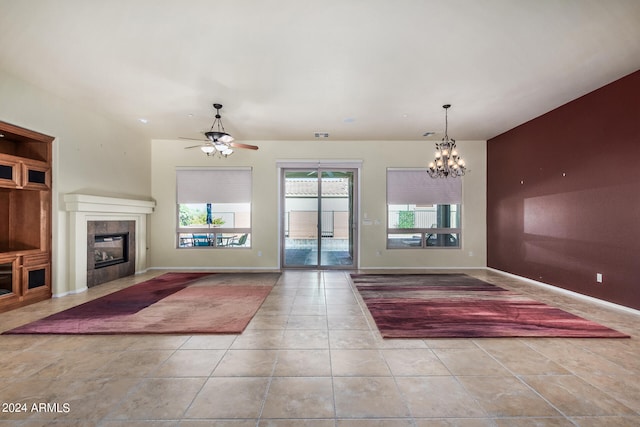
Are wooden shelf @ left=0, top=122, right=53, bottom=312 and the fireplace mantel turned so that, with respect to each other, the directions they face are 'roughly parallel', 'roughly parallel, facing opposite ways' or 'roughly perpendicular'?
roughly parallel

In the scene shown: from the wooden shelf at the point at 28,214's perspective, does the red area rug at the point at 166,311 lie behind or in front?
in front

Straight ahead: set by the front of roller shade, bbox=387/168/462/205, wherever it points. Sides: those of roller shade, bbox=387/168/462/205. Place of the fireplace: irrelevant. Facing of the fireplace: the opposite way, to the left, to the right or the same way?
to the left

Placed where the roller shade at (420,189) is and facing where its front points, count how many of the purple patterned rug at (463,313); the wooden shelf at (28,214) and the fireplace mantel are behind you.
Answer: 0

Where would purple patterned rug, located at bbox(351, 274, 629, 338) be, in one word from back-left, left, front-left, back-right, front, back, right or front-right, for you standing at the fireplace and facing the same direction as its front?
front

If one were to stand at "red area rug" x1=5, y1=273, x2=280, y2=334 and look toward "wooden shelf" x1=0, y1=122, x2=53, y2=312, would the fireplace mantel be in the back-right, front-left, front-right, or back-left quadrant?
front-right

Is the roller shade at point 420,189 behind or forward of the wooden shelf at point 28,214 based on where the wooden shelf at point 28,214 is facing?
forward

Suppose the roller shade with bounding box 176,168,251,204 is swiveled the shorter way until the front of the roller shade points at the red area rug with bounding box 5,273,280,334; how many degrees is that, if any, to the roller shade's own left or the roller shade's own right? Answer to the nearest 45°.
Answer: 0° — it already faces it

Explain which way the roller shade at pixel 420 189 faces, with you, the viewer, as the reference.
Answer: facing the viewer

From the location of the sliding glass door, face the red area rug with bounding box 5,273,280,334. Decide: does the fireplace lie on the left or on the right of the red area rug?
right

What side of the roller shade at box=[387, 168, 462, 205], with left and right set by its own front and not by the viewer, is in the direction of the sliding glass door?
right

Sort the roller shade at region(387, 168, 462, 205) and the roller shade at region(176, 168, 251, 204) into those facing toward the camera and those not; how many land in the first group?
2

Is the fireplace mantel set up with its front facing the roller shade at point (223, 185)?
no

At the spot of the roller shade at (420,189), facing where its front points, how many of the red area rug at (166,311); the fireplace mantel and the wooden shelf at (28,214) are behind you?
0

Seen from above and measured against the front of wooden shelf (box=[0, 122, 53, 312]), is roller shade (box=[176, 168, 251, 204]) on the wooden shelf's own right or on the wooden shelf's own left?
on the wooden shelf's own left

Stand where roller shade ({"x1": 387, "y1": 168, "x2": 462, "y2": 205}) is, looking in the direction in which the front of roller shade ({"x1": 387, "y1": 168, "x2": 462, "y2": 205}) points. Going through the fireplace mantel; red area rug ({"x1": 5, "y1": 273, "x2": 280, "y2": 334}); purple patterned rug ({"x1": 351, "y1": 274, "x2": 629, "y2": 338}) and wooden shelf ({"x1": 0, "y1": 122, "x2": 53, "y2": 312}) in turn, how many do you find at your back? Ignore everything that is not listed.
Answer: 0

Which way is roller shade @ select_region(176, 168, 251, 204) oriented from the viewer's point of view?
toward the camera
